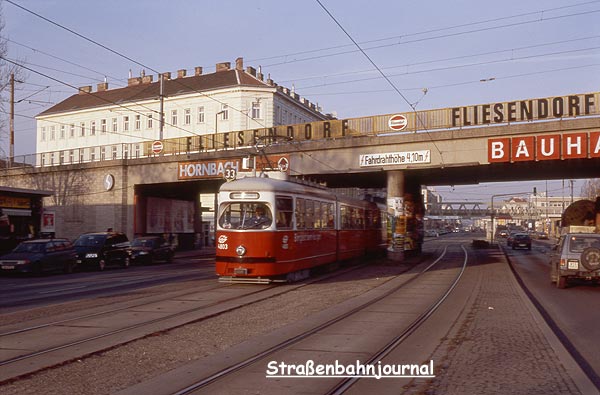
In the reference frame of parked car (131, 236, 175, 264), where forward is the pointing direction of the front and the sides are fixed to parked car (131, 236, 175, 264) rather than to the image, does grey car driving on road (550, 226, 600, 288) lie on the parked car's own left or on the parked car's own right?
on the parked car's own left

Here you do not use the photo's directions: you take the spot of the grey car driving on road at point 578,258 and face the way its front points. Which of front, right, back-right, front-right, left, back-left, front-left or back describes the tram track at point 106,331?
back-left

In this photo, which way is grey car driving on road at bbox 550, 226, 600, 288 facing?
away from the camera

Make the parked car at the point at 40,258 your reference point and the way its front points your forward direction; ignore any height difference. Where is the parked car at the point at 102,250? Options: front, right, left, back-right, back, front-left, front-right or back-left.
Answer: back

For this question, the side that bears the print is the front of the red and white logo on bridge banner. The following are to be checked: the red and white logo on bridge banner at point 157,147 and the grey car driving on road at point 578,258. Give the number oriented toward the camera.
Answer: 1

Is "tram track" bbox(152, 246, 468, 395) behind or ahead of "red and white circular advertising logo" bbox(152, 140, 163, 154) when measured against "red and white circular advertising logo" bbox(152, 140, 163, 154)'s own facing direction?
ahead

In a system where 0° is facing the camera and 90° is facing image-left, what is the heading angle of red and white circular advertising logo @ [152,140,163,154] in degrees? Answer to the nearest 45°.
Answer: approximately 0°

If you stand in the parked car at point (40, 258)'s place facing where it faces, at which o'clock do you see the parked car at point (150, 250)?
the parked car at point (150, 250) is roughly at 6 o'clock from the parked car at point (40, 258).

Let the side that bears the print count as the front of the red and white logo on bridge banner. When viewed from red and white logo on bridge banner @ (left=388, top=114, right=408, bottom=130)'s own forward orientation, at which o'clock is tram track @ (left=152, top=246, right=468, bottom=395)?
The tram track is roughly at 12 o'clock from the red and white logo on bridge banner.

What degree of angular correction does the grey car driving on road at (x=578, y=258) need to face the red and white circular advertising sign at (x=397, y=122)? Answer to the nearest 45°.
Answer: approximately 45° to its left

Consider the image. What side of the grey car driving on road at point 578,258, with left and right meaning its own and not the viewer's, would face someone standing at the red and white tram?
left
